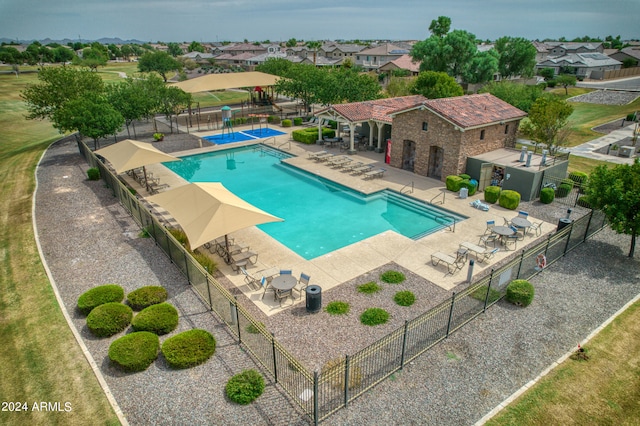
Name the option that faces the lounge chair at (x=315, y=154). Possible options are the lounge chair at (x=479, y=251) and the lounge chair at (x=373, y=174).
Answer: the lounge chair at (x=479, y=251)

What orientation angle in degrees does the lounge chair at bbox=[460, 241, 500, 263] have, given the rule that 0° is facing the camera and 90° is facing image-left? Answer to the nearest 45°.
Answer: approximately 135°

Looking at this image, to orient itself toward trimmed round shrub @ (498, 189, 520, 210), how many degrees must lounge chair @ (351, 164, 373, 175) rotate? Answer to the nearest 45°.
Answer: approximately 90° to its left

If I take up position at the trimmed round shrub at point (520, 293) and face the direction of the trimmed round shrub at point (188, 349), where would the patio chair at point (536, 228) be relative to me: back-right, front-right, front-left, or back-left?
back-right

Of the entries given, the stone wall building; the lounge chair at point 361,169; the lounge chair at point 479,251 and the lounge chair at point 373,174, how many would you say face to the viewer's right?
0

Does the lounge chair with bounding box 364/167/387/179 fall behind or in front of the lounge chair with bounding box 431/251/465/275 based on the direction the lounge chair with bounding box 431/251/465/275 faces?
in front

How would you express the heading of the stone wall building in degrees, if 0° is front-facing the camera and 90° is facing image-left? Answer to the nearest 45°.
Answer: approximately 45°

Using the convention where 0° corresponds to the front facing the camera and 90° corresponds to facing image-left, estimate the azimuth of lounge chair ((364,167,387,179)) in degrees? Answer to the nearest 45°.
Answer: approximately 45°

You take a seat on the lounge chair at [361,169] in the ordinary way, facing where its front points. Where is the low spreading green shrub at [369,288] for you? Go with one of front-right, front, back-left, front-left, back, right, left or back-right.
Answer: front-left

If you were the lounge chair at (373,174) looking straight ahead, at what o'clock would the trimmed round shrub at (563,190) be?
The trimmed round shrub is roughly at 8 o'clock from the lounge chair.

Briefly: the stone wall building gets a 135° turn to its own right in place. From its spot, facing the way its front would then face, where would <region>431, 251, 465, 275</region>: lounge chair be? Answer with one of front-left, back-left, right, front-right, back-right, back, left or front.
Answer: back

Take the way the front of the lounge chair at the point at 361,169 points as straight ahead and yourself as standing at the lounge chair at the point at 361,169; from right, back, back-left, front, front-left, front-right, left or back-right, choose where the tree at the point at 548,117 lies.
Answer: back-left

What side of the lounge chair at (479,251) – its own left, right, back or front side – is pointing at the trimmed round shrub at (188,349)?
left

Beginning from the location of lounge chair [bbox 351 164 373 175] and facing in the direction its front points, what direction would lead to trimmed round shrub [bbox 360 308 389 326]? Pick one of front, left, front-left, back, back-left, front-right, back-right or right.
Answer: front-left

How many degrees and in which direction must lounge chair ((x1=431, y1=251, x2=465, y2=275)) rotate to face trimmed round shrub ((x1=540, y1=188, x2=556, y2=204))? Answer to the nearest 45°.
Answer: approximately 90° to its right

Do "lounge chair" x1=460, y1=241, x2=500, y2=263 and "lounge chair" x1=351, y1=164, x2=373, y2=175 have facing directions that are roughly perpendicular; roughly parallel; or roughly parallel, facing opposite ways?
roughly perpendicular

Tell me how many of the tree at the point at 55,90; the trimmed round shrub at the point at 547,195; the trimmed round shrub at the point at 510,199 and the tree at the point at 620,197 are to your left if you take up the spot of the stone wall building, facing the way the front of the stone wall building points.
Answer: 3

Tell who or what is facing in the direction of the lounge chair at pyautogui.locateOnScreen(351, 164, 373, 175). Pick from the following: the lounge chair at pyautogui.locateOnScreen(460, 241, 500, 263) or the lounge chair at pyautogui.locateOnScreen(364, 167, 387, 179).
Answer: the lounge chair at pyautogui.locateOnScreen(460, 241, 500, 263)

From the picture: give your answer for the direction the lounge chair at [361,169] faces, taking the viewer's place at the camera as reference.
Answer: facing the viewer and to the left of the viewer

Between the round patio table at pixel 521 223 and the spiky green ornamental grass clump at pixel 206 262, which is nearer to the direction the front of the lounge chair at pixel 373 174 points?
the spiky green ornamental grass clump
